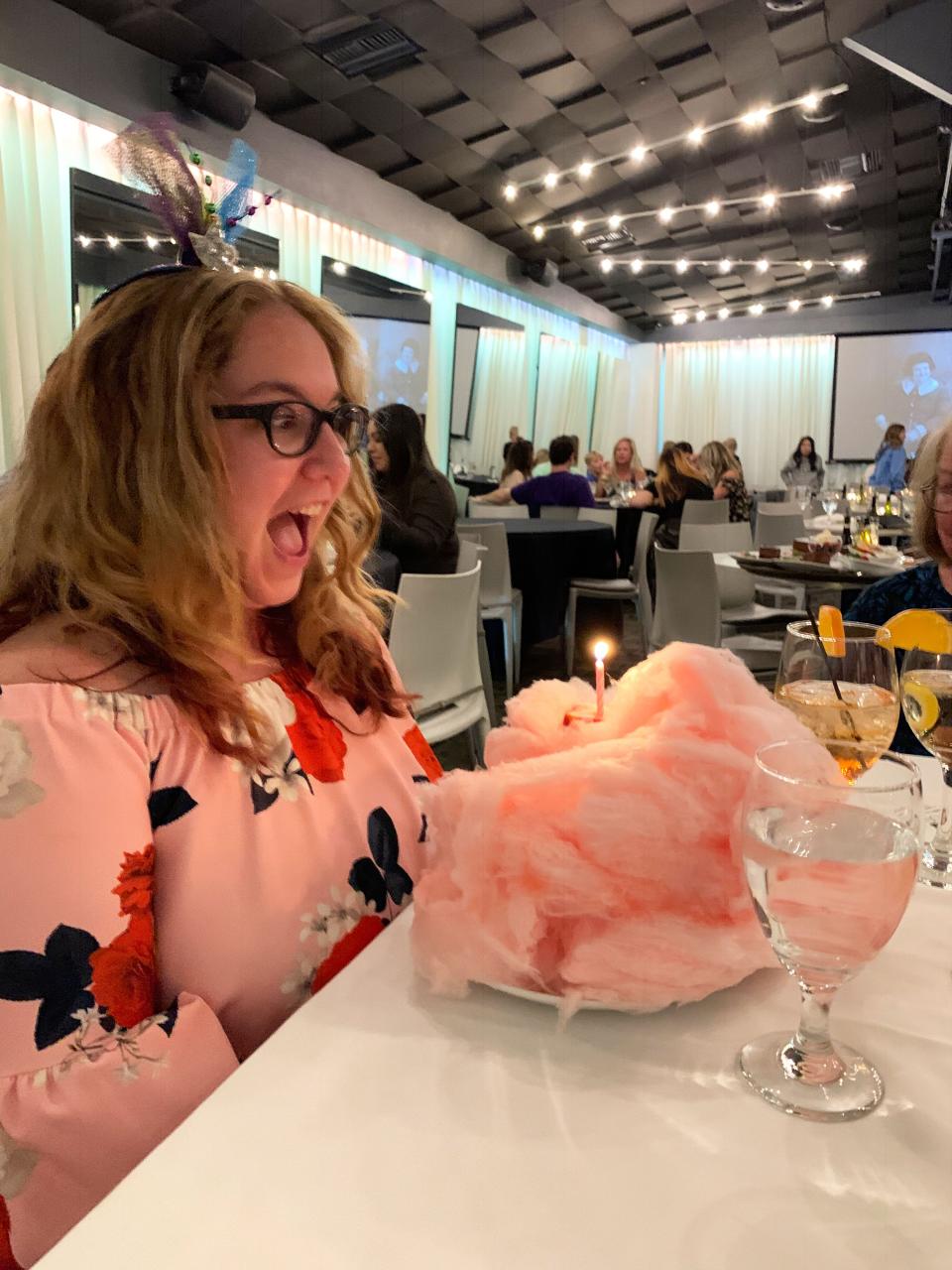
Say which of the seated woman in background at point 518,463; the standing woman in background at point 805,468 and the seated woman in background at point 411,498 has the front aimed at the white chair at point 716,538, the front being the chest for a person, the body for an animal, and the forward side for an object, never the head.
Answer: the standing woman in background at point 805,468

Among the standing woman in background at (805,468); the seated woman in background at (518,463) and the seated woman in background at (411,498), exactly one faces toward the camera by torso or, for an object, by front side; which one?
the standing woman in background at (805,468)

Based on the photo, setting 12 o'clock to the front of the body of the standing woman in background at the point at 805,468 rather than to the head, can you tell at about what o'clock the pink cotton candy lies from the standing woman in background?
The pink cotton candy is roughly at 12 o'clock from the standing woman in background.

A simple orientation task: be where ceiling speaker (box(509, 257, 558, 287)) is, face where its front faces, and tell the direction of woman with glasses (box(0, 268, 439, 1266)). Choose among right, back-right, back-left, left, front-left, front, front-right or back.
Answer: front-right

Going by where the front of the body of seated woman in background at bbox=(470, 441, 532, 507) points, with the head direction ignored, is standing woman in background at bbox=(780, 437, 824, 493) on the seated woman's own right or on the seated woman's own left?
on the seated woman's own right

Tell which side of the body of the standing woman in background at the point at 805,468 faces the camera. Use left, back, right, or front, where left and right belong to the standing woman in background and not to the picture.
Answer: front

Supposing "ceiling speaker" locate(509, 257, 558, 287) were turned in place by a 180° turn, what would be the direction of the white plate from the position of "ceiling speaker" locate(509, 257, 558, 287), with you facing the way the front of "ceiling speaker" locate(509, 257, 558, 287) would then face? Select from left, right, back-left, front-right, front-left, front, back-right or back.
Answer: back-left

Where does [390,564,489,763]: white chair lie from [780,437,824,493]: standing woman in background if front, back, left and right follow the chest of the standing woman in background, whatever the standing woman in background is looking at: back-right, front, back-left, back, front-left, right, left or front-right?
front
